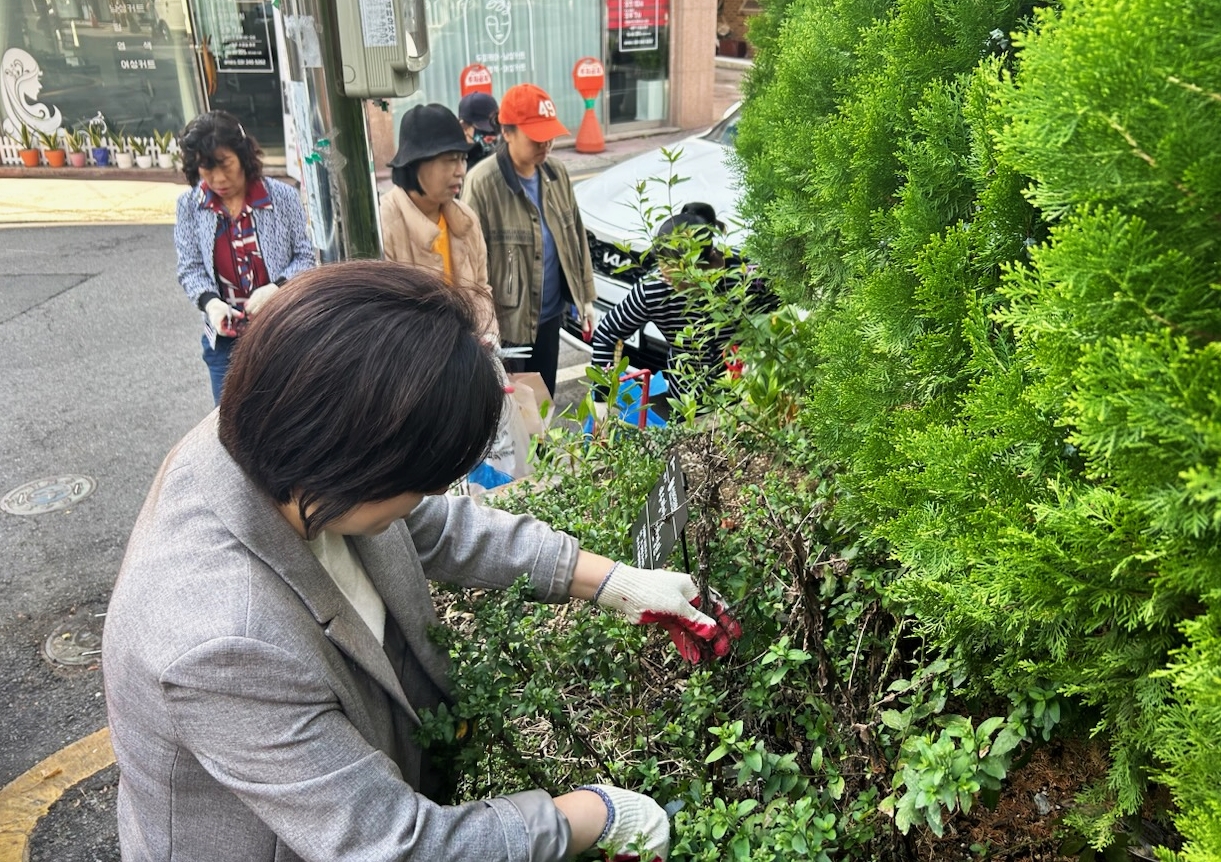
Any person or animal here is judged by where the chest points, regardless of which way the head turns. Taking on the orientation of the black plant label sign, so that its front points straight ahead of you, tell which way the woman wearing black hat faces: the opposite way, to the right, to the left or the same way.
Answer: to the left

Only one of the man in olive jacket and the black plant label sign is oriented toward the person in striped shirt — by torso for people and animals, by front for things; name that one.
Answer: the man in olive jacket

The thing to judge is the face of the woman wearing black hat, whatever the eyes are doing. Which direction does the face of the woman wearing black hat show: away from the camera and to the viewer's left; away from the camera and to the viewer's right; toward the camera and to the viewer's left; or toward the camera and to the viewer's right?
toward the camera and to the viewer's right

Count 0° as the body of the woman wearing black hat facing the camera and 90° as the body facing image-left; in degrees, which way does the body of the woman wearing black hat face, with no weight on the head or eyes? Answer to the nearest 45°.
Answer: approximately 315°

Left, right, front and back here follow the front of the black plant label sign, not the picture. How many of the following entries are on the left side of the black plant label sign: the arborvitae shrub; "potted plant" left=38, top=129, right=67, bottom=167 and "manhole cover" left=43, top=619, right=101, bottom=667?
1

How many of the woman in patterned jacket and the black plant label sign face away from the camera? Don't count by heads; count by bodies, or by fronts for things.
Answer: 0

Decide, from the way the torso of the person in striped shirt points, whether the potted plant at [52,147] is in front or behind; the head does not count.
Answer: behind

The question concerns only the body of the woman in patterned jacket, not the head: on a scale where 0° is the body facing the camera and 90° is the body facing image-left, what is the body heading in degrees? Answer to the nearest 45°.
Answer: approximately 0°
